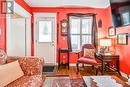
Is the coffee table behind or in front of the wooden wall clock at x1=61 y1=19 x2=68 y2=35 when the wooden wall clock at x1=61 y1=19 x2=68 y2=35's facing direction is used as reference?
in front

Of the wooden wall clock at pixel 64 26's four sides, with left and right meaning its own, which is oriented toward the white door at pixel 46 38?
right

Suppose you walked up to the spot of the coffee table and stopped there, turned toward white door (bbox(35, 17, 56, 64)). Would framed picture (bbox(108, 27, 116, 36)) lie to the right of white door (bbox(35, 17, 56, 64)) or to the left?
right

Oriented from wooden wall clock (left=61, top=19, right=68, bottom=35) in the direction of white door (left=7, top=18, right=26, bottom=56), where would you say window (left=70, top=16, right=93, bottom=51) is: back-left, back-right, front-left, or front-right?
back-left

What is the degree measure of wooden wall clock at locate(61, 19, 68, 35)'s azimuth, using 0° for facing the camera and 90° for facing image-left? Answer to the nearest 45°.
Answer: approximately 0°

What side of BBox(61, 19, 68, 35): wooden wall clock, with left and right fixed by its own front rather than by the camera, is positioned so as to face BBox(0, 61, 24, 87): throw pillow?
front

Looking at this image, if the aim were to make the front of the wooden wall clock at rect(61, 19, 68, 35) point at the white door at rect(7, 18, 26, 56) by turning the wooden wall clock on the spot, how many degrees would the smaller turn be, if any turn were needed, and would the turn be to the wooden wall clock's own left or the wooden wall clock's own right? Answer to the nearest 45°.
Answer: approximately 45° to the wooden wall clock's own right

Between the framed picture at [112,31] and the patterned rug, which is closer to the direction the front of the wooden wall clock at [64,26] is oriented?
the patterned rug

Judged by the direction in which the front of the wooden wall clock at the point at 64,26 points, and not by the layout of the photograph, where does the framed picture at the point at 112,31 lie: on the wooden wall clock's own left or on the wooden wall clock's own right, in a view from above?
on the wooden wall clock's own left

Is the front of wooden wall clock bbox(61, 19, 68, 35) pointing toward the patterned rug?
yes

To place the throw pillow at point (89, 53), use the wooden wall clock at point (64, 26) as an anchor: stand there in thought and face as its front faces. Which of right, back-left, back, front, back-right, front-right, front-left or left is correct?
front-left

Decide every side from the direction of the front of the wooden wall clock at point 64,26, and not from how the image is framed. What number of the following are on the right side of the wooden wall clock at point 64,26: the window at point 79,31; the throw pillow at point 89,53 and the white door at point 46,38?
1

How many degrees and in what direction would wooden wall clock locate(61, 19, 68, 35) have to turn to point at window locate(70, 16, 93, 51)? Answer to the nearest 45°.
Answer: approximately 90° to its left
